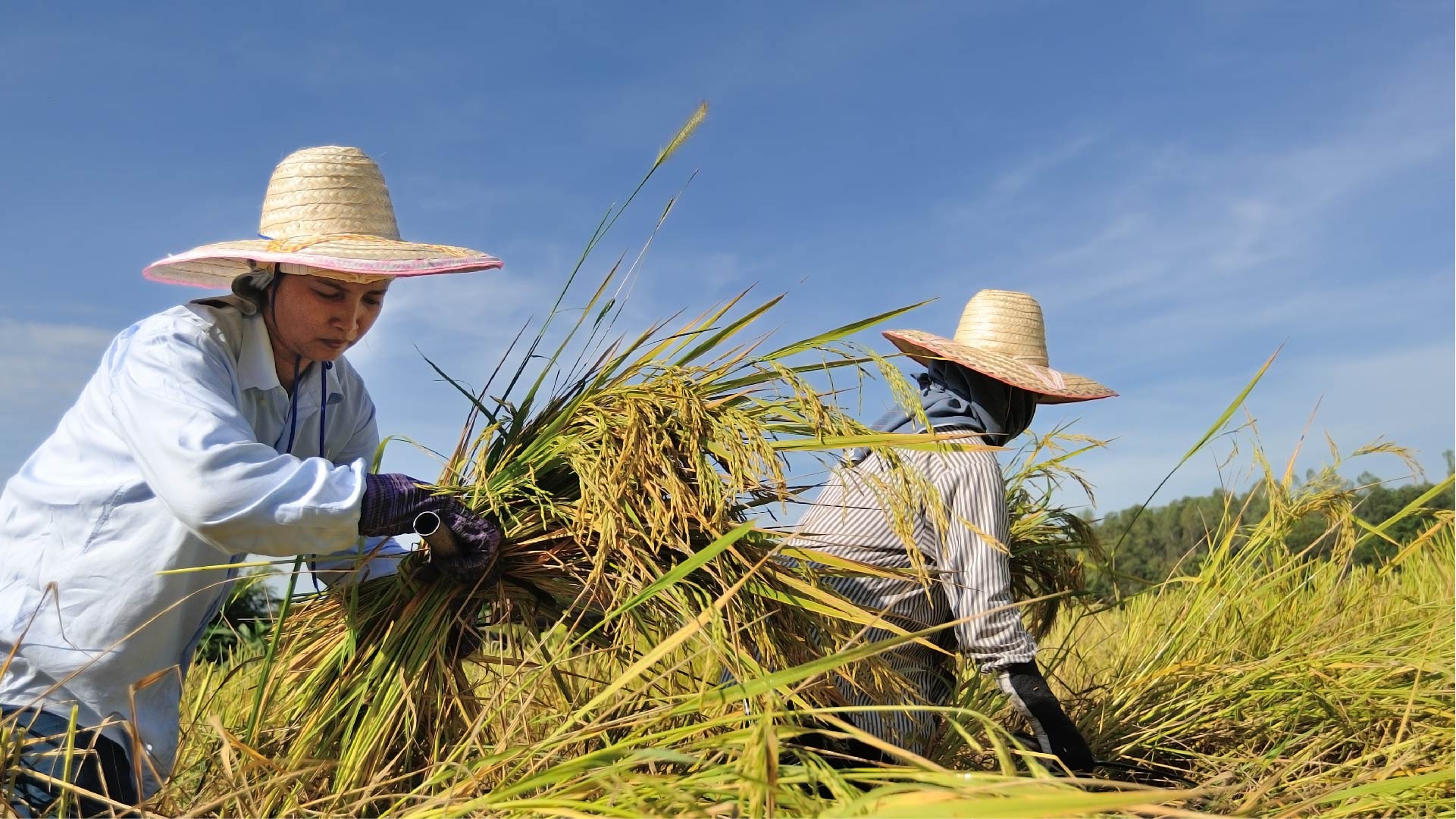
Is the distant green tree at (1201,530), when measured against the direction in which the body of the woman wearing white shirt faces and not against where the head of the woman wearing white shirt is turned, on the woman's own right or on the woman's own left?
on the woman's own left

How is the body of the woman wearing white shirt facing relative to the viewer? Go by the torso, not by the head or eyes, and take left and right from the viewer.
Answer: facing the viewer and to the right of the viewer

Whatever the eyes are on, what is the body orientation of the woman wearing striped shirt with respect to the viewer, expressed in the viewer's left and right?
facing to the right of the viewer

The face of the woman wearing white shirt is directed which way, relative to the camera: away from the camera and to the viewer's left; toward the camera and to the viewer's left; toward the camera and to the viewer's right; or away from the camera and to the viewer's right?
toward the camera and to the viewer's right

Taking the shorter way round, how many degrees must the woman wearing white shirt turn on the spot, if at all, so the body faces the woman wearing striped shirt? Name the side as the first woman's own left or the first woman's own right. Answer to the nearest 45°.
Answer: approximately 45° to the first woman's own left

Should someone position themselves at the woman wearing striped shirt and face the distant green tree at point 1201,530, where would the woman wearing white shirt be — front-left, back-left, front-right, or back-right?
back-left

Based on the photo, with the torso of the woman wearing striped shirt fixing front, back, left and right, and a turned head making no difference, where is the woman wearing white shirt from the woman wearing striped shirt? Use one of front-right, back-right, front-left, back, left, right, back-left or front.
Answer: back-right
